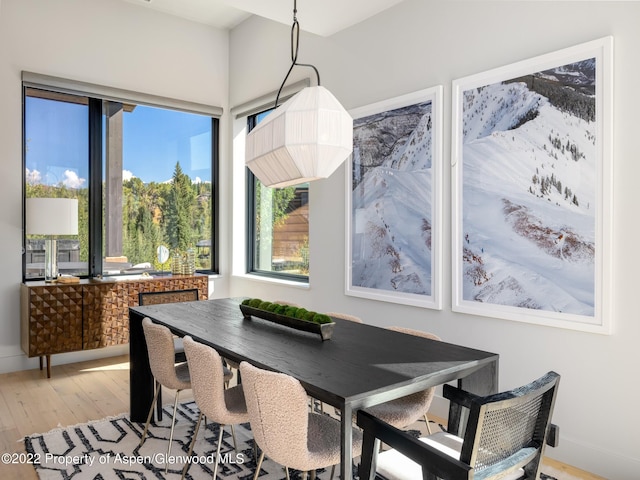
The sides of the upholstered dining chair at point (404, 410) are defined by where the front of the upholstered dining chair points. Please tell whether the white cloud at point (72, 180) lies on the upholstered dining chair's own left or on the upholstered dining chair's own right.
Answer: on the upholstered dining chair's own right

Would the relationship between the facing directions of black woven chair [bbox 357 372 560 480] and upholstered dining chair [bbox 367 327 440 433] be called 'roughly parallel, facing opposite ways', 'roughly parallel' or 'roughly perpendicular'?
roughly perpendicular

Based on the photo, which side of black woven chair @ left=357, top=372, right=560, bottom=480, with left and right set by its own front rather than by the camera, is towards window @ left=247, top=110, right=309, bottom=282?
front

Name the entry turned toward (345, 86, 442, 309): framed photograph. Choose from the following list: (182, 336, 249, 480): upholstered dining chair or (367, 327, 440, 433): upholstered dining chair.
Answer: (182, 336, 249, 480): upholstered dining chair

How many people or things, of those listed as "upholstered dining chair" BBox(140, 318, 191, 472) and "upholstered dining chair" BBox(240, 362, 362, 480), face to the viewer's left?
0

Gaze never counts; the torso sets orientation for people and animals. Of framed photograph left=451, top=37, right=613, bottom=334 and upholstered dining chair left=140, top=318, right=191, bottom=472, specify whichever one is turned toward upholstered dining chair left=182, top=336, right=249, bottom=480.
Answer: the framed photograph

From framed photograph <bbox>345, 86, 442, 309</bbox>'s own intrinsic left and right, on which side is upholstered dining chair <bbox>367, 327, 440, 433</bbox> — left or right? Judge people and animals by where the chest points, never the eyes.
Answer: on its left

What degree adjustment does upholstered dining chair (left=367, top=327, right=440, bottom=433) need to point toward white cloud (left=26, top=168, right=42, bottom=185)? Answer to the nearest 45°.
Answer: approximately 90° to its right

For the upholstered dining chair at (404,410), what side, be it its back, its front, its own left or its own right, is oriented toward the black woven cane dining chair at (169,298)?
right

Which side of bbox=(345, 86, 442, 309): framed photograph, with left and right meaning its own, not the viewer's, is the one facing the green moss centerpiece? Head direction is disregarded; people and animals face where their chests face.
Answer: front

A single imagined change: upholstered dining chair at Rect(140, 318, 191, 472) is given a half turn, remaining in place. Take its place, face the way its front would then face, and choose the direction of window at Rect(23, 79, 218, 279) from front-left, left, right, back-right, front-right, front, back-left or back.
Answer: back-right

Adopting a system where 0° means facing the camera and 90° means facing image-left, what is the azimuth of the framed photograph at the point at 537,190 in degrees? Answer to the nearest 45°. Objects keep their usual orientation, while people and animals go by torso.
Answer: approximately 45°

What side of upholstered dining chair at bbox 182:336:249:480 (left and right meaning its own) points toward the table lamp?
left

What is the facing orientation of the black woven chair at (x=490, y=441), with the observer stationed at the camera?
facing away from the viewer and to the left of the viewer

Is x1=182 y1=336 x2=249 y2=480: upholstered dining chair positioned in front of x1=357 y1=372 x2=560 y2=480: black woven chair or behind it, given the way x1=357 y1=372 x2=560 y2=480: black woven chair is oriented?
in front

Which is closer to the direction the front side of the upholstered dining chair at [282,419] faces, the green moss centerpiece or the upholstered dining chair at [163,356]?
the green moss centerpiece

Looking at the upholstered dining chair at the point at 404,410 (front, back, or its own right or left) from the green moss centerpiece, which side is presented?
right
